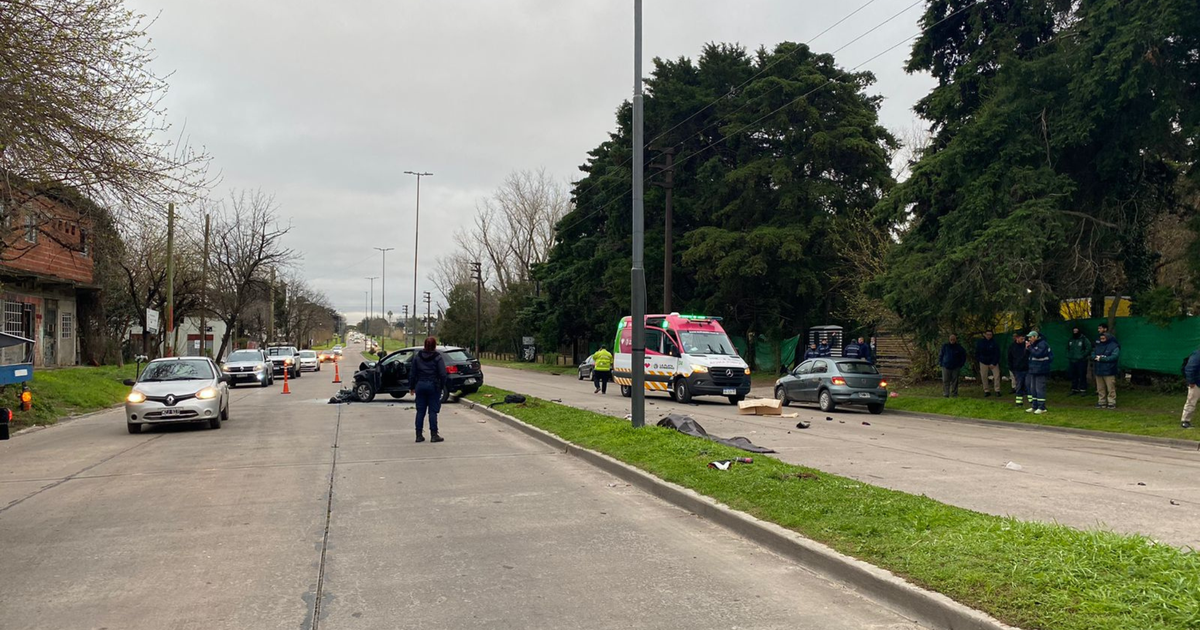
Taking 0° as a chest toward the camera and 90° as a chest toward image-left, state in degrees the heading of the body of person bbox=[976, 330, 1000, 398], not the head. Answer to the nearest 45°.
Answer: approximately 0°

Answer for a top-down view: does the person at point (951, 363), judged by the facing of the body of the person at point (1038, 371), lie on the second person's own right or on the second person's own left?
on the second person's own right

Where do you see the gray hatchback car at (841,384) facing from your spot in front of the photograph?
facing away from the viewer and to the left of the viewer

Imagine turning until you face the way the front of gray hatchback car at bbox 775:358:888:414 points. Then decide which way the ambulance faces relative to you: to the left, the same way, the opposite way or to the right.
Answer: the opposite way
